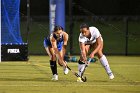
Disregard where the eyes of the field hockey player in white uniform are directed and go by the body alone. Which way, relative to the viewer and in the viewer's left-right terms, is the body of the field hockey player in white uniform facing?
facing the viewer and to the left of the viewer
